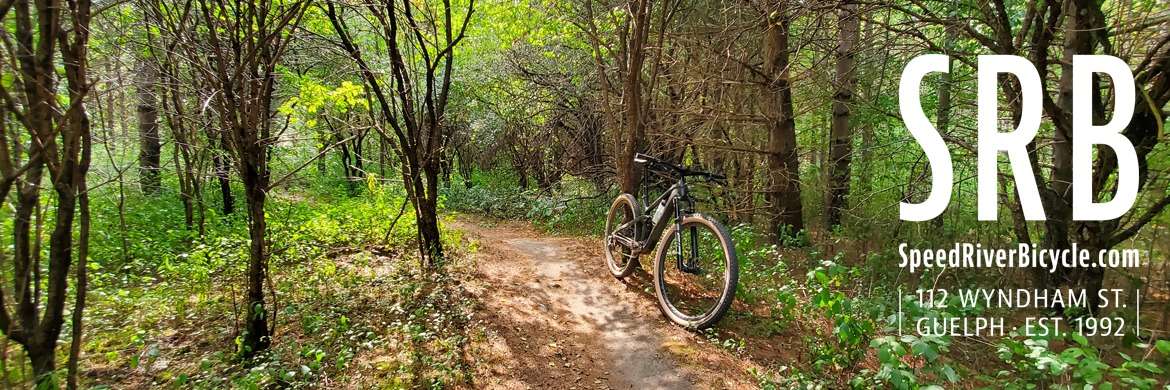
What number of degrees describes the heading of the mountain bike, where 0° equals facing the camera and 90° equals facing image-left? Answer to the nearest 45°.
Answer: approximately 315°

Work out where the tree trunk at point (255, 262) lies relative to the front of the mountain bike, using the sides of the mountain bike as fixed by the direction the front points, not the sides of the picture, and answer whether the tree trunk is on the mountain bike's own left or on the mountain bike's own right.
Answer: on the mountain bike's own right

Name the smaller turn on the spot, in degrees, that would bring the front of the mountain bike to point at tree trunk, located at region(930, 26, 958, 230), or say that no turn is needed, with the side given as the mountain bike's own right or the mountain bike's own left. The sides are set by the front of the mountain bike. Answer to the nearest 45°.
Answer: approximately 45° to the mountain bike's own left
